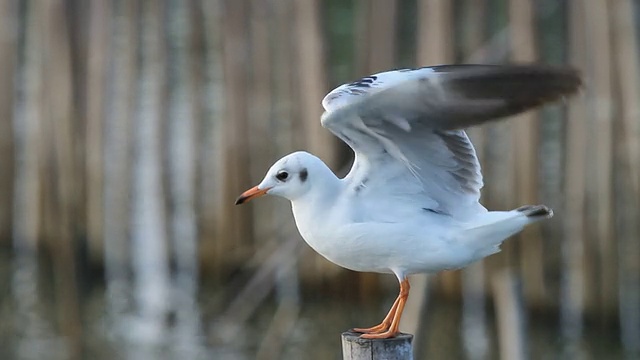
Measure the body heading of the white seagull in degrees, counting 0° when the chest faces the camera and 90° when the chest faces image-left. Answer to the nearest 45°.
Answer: approximately 90°
